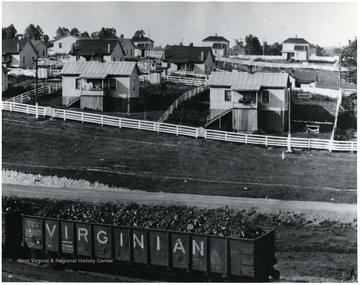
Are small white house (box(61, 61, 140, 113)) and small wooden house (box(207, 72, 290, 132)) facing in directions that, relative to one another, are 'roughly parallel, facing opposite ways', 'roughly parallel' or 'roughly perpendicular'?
roughly parallel

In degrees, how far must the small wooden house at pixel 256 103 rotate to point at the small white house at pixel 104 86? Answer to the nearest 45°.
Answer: approximately 90° to its right

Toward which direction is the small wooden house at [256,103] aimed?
toward the camera

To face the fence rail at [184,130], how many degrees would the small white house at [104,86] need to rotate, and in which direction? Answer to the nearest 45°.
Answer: approximately 45° to its left

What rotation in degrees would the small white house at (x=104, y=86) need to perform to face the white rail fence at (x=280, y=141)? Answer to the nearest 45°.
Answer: approximately 45° to its left

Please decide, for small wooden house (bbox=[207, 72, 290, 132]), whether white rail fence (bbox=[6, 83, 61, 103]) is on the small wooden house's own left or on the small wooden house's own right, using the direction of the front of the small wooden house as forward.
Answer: on the small wooden house's own right

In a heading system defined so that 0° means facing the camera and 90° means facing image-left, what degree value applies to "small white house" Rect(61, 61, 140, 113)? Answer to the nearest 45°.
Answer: approximately 0°

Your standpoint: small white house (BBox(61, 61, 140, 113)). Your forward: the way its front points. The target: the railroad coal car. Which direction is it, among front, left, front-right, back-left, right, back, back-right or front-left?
front

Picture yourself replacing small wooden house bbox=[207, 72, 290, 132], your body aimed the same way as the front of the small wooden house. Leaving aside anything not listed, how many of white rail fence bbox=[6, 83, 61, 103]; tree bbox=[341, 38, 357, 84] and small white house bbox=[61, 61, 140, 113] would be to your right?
2

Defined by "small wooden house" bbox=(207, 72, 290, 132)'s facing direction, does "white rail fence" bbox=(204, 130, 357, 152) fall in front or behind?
in front

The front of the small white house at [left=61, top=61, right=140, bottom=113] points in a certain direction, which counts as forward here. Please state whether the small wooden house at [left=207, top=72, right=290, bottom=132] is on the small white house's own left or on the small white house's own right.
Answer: on the small white house's own left

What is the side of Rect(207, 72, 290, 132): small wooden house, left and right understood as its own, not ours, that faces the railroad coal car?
front

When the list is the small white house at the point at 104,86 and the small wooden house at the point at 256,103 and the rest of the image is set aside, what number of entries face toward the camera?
2
